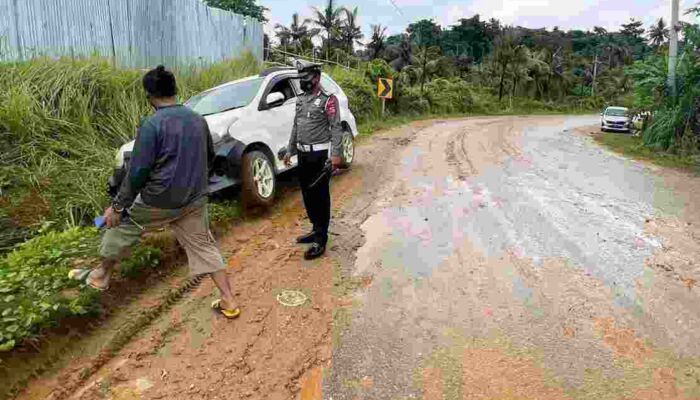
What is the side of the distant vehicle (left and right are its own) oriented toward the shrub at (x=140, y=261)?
front

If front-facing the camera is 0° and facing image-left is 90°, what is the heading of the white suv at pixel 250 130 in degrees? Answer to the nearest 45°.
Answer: approximately 45°

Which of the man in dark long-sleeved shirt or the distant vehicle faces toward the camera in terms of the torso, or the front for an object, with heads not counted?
the distant vehicle

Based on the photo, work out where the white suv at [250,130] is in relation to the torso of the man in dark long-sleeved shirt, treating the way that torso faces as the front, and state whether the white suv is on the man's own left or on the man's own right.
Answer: on the man's own right

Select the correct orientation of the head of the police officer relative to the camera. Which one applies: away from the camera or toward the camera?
toward the camera

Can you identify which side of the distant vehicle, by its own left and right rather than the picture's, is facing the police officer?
front

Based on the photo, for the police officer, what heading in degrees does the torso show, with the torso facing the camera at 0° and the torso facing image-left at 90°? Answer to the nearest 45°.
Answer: approximately 45°

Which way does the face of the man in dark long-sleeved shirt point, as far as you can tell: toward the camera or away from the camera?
away from the camera

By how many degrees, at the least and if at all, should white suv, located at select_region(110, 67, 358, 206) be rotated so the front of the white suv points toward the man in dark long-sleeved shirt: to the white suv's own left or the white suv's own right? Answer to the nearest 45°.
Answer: approximately 45° to the white suv's own left

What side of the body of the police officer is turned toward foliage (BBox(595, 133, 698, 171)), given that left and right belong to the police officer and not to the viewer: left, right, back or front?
back

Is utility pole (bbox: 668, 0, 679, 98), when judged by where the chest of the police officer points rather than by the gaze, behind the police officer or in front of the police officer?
behind

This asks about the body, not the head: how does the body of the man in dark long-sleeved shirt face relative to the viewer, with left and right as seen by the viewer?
facing away from the viewer and to the left of the viewer

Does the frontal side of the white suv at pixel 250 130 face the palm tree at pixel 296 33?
no

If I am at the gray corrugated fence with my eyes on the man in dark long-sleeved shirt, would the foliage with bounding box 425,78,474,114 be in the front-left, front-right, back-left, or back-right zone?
back-left

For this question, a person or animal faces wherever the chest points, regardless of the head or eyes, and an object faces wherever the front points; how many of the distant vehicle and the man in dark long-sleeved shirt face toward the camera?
1
